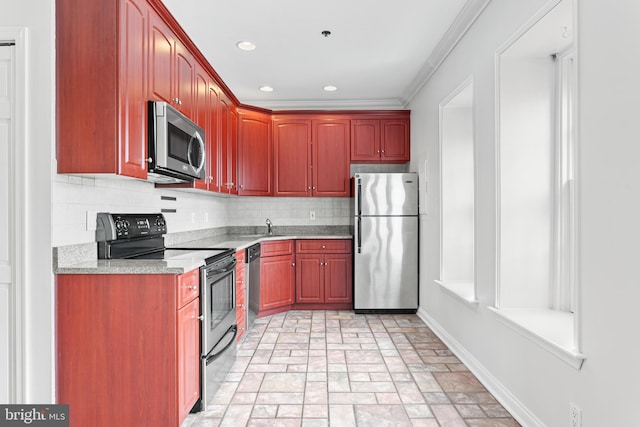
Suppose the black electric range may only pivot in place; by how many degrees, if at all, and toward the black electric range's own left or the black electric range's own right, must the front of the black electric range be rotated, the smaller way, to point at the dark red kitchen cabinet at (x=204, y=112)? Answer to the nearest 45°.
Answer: approximately 90° to the black electric range's own left

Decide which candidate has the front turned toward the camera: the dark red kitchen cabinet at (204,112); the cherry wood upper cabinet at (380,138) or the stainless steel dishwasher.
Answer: the cherry wood upper cabinet

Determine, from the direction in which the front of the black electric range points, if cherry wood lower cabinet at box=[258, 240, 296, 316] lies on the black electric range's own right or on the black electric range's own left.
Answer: on the black electric range's own left

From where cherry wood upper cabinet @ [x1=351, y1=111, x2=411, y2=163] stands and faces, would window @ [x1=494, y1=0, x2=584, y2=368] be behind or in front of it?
in front

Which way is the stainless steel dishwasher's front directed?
to the viewer's right

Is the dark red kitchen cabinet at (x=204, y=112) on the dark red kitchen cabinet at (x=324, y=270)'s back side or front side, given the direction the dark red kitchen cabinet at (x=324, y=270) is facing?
on the front side

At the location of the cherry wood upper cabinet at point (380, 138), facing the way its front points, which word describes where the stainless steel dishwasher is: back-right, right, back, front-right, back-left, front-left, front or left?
front-right

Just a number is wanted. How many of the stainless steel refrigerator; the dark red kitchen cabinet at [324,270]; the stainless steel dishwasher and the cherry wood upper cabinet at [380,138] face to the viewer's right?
1

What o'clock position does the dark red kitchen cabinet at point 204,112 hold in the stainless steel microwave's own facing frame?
The dark red kitchen cabinet is roughly at 8 o'clock from the stainless steel microwave.

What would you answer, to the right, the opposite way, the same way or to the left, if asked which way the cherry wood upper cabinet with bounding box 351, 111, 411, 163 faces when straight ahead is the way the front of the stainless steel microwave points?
to the right

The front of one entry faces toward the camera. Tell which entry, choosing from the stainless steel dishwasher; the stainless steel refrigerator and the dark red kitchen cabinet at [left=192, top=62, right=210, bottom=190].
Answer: the stainless steel refrigerator

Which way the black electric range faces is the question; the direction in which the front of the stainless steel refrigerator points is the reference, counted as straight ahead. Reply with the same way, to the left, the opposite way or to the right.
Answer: to the left

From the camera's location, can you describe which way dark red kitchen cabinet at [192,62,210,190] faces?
facing to the right of the viewer

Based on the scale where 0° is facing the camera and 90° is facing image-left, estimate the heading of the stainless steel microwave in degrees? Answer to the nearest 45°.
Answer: approximately 315°

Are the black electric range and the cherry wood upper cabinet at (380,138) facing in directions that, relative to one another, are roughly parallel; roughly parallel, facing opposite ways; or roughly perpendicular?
roughly perpendicular

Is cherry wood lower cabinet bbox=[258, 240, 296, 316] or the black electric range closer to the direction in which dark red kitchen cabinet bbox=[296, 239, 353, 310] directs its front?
the black electric range

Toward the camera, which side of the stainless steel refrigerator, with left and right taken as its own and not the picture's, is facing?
front

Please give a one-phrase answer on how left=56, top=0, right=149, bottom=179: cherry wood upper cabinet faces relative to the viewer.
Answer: facing the viewer and to the right of the viewer
